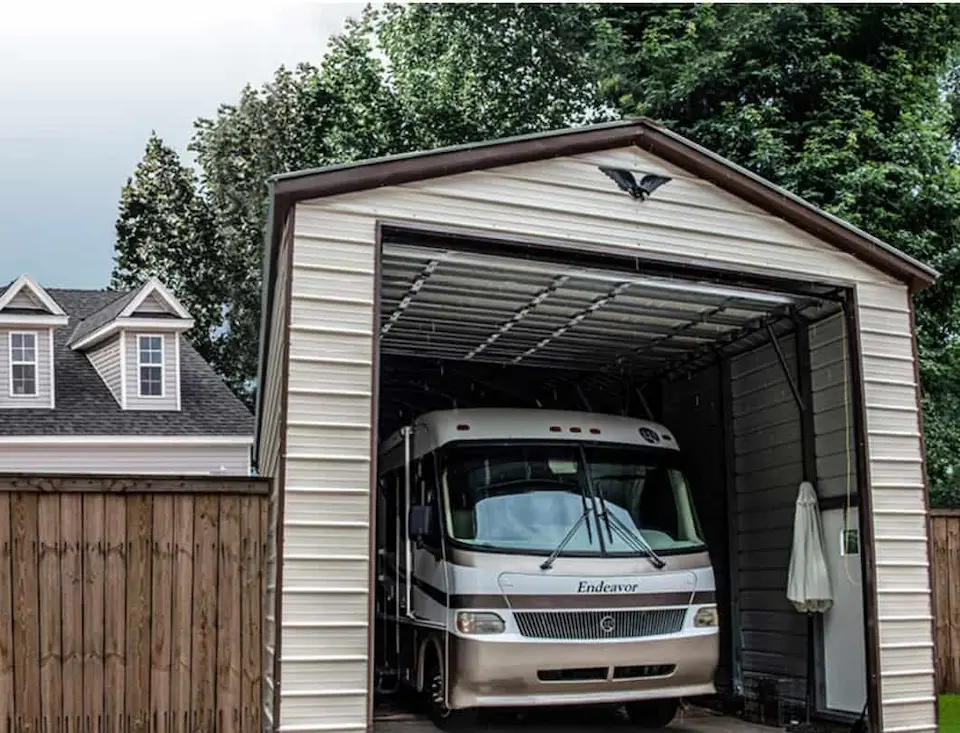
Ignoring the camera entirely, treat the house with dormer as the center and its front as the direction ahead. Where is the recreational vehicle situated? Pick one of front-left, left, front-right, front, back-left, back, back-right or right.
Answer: front

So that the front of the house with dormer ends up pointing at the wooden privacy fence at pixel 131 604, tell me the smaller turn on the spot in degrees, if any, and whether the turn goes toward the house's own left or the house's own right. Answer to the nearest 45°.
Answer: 0° — it already faces it

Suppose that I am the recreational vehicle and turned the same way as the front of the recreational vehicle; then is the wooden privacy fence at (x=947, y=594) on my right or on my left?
on my left

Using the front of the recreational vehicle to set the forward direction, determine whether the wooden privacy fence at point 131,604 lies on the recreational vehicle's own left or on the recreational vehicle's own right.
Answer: on the recreational vehicle's own right

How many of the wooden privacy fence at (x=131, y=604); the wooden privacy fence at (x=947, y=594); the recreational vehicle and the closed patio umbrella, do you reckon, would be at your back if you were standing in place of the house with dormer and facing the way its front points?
0

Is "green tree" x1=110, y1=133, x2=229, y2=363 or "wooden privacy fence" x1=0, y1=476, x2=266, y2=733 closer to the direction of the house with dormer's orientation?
the wooden privacy fence

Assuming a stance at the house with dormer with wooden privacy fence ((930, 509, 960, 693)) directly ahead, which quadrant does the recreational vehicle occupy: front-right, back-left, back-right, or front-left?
front-right

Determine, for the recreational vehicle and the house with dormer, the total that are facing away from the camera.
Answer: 0

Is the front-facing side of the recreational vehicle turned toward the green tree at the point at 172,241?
no

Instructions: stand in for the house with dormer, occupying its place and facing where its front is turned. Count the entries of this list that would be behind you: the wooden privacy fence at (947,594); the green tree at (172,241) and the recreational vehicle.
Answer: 1

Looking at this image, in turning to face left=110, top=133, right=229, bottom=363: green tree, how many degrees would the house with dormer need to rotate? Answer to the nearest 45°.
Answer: approximately 180°

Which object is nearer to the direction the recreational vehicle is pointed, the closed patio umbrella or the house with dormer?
the closed patio umbrella

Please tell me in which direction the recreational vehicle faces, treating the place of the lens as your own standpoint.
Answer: facing the viewer and to the right of the viewer

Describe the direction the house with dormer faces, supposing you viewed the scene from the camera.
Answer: facing the viewer

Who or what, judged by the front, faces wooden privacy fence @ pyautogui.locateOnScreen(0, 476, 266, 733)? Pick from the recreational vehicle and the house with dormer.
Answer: the house with dormer

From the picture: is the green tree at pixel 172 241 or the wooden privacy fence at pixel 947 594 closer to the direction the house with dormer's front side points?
the wooden privacy fence
